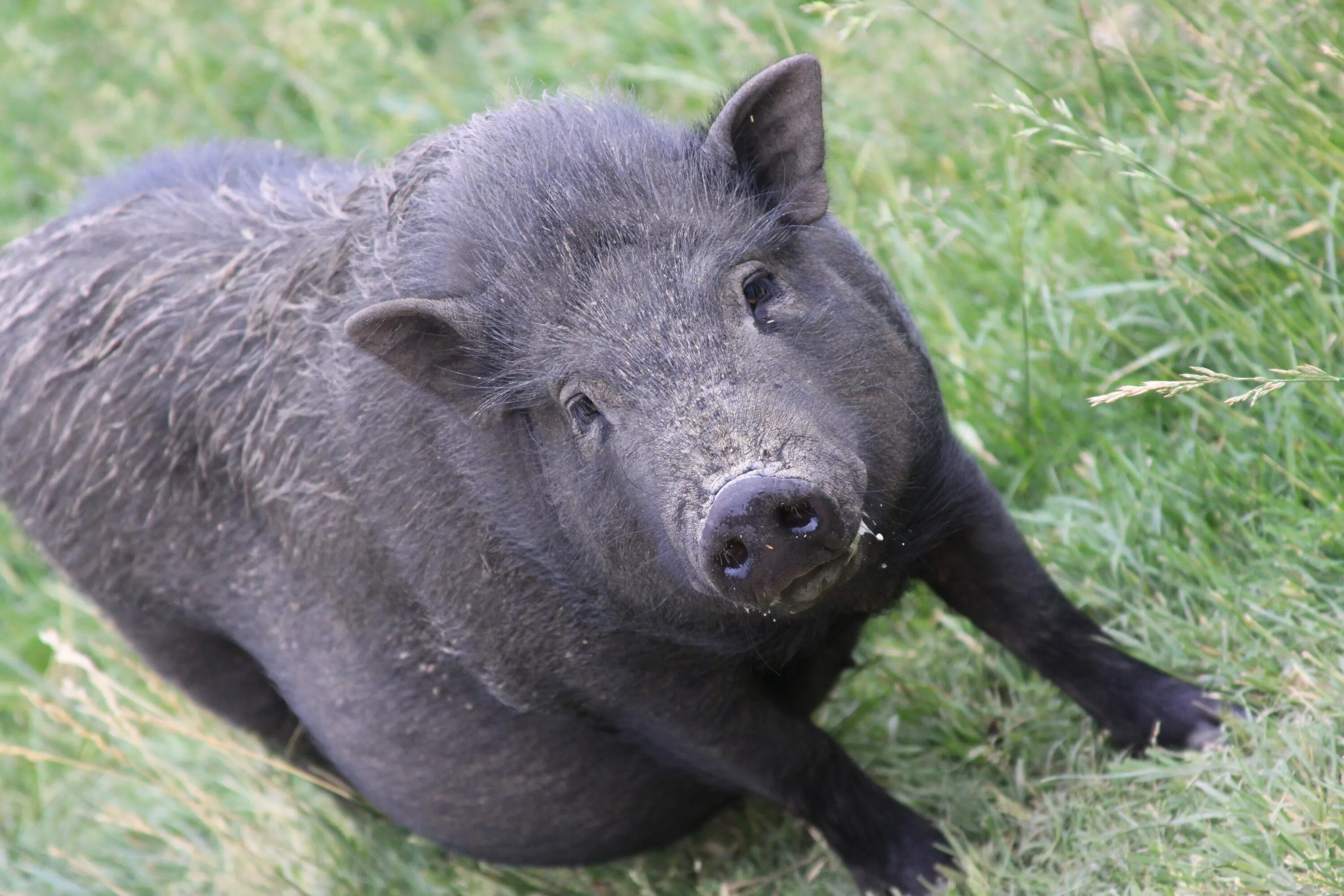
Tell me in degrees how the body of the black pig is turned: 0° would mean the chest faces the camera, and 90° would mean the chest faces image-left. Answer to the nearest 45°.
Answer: approximately 315°
